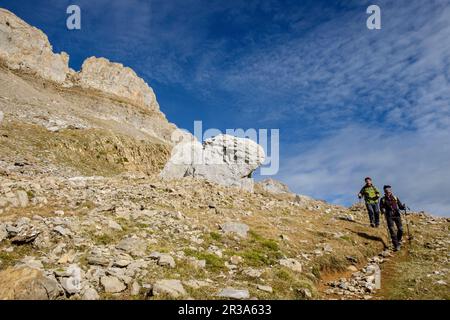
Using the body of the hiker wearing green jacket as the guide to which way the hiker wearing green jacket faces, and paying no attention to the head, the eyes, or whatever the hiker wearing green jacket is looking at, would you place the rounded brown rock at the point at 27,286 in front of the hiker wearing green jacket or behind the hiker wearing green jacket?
in front

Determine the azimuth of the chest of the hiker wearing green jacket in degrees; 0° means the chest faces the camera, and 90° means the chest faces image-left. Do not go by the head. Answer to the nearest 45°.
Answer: approximately 0°

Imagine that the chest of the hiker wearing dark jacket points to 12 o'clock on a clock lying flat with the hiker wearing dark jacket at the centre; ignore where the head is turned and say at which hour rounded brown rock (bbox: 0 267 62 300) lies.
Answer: The rounded brown rock is roughly at 1 o'clock from the hiker wearing dark jacket.

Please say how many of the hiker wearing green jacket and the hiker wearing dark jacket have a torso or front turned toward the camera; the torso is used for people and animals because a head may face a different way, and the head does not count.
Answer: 2

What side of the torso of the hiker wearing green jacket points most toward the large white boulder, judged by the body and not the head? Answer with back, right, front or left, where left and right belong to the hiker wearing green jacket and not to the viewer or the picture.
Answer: right

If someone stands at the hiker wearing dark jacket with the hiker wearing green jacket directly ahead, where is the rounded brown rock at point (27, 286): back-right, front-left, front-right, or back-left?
back-left

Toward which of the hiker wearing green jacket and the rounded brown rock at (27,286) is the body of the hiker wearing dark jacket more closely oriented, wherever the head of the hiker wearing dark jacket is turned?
the rounded brown rock

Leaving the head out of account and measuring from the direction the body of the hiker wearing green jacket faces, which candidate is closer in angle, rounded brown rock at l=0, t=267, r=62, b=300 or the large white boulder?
the rounded brown rock
